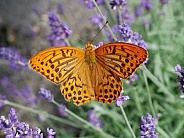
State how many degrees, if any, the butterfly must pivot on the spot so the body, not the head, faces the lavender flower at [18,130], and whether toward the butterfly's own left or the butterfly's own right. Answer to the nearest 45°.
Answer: approximately 135° to the butterfly's own left

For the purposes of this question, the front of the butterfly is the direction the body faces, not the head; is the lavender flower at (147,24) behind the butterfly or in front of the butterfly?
in front

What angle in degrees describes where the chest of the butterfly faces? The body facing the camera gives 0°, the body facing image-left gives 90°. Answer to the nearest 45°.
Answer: approximately 180°
